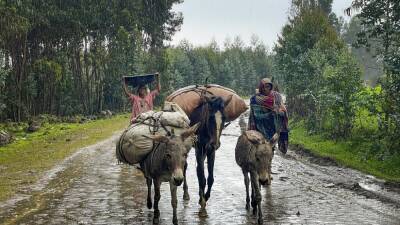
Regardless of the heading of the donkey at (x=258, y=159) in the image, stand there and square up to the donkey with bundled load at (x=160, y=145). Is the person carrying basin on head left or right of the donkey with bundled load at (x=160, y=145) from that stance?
right

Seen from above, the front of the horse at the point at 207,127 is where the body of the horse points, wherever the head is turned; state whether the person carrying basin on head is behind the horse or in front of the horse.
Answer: behind

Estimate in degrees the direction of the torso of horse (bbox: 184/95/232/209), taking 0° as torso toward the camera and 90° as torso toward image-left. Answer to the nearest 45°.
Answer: approximately 0°

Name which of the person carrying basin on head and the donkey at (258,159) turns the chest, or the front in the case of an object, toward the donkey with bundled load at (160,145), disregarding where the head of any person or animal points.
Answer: the person carrying basin on head

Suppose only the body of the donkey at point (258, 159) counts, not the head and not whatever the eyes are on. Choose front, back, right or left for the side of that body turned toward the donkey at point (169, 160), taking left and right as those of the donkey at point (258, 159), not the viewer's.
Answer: right

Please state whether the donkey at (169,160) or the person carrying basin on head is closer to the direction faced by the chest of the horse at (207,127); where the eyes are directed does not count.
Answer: the donkey

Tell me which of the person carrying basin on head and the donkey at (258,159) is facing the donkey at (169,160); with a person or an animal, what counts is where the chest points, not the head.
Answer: the person carrying basin on head

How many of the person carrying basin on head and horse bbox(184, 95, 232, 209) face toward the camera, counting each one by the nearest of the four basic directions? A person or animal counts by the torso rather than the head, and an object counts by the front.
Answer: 2

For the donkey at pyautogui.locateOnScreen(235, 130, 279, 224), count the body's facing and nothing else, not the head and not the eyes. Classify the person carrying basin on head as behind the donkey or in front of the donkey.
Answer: behind

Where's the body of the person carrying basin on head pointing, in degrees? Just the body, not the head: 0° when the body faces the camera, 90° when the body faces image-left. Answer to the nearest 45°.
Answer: approximately 0°
